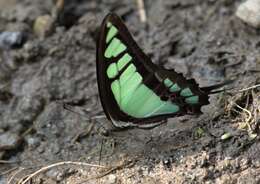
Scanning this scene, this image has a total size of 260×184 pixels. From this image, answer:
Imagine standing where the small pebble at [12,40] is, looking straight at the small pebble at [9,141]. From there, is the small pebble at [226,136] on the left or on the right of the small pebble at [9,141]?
left

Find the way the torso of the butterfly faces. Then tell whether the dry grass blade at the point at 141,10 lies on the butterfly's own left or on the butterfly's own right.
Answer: on the butterfly's own right

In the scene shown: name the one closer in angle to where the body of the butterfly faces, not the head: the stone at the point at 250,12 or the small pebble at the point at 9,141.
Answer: the small pebble

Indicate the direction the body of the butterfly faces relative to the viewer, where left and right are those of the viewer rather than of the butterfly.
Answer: facing to the left of the viewer

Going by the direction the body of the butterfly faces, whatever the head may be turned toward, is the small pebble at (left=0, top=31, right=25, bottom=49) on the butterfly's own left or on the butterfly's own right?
on the butterfly's own right

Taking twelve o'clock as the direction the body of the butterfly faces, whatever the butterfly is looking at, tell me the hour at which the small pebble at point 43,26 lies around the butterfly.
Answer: The small pebble is roughly at 2 o'clock from the butterfly.

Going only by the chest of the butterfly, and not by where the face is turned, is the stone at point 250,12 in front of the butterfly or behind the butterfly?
behind
